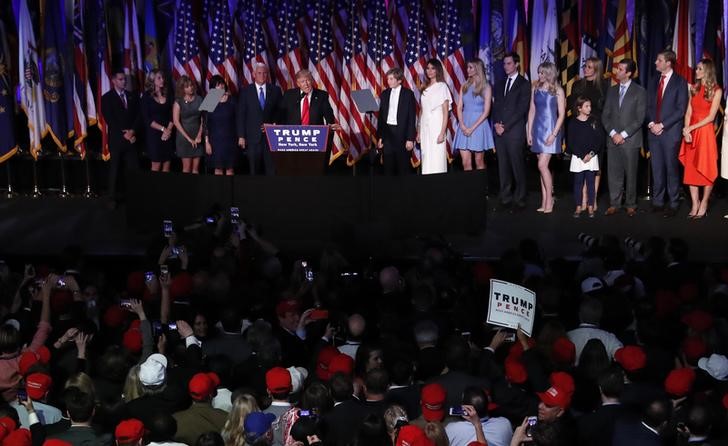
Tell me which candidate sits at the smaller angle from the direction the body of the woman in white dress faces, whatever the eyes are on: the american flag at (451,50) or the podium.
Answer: the podium

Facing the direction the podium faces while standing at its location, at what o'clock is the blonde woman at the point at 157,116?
The blonde woman is roughly at 4 o'clock from the podium.

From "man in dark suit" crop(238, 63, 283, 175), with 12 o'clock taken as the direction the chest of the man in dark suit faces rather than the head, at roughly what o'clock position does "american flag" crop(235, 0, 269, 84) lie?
The american flag is roughly at 6 o'clock from the man in dark suit.

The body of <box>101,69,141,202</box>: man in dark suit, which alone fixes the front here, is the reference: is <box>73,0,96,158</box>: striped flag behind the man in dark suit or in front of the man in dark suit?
behind

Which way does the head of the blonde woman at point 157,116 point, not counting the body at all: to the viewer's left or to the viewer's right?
to the viewer's right

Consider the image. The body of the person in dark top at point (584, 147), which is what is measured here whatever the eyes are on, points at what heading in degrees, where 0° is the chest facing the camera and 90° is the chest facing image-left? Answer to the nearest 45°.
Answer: approximately 0°

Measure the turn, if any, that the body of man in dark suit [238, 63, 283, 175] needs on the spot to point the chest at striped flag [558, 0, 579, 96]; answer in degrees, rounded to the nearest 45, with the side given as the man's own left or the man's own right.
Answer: approximately 90° to the man's own left

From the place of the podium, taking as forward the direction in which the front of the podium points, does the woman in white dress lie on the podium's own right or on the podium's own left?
on the podium's own left
